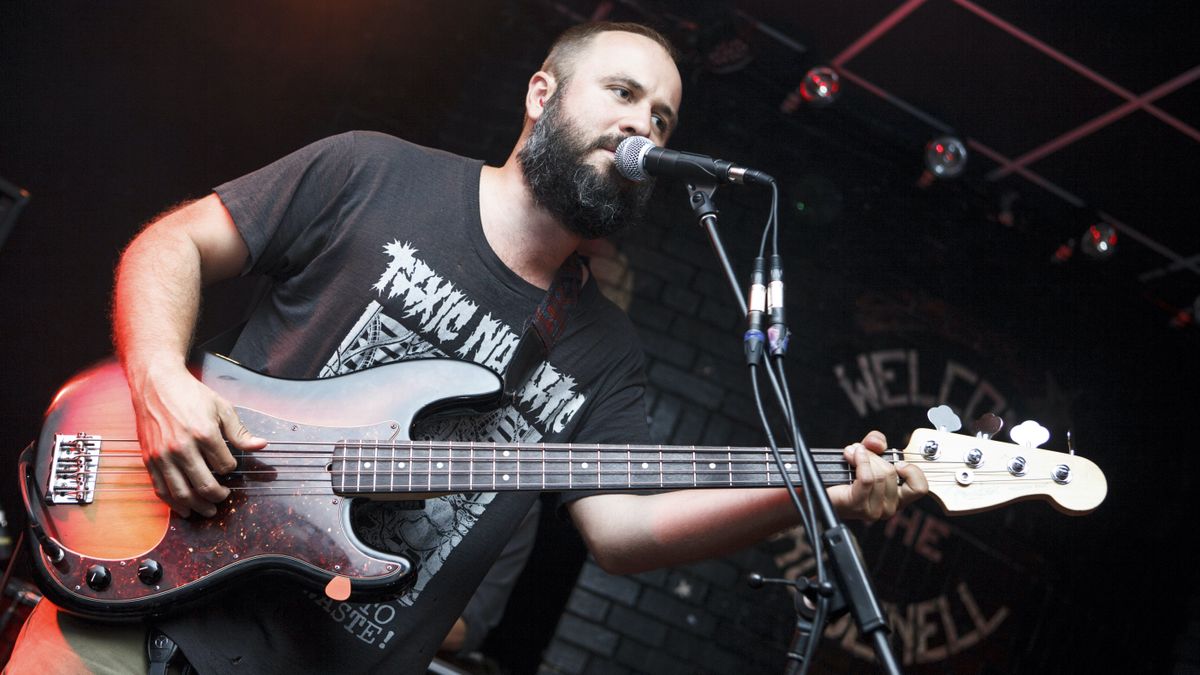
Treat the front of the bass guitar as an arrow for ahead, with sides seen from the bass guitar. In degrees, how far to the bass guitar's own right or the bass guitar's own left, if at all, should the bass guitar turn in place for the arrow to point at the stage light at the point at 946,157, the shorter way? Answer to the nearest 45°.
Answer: approximately 135° to the bass guitar's own left

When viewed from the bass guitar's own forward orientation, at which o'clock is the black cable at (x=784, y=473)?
The black cable is roughly at 10 o'clock from the bass guitar.

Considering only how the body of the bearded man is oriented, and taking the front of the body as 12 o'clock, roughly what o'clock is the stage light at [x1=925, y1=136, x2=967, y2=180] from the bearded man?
The stage light is roughly at 9 o'clock from the bearded man.

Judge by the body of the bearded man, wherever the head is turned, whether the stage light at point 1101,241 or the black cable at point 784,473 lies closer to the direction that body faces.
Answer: the black cable

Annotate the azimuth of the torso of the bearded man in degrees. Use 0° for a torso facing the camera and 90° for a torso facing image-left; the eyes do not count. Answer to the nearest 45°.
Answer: approximately 315°

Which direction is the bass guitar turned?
toward the camera

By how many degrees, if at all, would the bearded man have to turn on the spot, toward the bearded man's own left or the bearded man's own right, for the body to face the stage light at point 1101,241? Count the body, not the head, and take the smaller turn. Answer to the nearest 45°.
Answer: approximately 90° to the bearded man's own left

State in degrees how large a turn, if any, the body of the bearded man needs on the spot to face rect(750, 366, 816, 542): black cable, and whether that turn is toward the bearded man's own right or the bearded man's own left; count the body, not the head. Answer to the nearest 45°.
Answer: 0° — they already face it

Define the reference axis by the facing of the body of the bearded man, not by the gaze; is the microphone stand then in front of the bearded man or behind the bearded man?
in front

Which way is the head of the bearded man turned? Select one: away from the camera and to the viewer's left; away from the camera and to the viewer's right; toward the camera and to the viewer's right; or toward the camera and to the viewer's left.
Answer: toward the camera and to the viewer's right

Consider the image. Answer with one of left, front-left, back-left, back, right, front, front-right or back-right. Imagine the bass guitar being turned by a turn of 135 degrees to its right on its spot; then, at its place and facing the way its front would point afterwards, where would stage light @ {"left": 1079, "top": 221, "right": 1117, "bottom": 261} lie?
right
